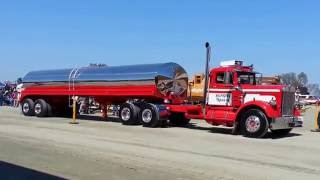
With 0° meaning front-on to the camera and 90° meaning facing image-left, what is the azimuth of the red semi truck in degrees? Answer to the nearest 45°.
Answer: approximately 315°
